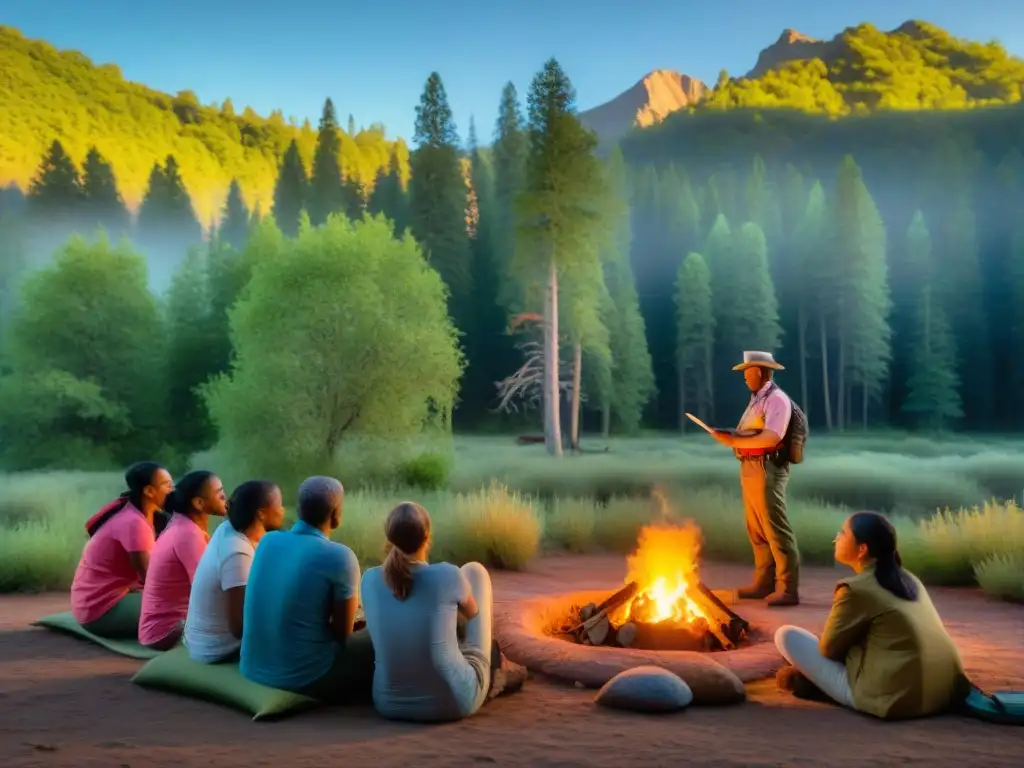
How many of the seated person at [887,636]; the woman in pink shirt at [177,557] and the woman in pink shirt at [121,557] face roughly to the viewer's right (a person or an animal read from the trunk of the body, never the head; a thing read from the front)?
2

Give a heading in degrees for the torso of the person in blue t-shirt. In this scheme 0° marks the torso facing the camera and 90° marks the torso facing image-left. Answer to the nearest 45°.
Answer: approximately 225°

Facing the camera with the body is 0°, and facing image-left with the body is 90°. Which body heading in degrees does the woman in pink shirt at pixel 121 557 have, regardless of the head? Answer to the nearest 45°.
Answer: approximately 270°

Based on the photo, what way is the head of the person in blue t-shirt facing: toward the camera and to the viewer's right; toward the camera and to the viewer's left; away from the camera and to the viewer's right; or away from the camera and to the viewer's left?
away from the camera and to the viewer's right

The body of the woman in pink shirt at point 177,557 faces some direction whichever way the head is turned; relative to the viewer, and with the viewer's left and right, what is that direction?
facing to the right of the viewer

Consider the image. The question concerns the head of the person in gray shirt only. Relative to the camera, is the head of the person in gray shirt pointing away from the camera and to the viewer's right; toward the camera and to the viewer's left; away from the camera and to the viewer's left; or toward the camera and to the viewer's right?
away from the camera and to the viewer's right

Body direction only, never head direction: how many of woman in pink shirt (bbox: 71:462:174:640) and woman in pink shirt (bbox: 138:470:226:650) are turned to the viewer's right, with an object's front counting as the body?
2

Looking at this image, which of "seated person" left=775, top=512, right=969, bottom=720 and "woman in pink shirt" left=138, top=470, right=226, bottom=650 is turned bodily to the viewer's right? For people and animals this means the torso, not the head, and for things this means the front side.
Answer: the woman in pink shirt

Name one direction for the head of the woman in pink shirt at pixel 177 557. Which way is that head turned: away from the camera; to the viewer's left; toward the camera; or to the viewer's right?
to the viewer's right

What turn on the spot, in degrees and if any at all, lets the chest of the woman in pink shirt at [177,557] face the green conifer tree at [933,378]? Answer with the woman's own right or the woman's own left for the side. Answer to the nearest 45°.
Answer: approximately 45° to the woman's own left

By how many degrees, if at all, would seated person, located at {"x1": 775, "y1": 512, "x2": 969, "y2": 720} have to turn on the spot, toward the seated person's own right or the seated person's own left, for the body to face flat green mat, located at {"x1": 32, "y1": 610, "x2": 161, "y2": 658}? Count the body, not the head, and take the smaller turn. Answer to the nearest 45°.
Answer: approximately 45° to the seated person's own left
